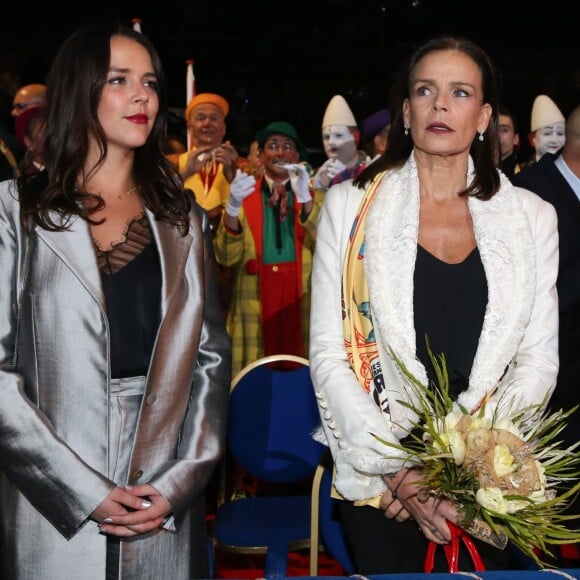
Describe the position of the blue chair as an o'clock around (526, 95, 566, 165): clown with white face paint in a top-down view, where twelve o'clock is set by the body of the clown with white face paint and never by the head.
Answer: The blue chair is roughly at 2 o'clock from the clown with white face paint.

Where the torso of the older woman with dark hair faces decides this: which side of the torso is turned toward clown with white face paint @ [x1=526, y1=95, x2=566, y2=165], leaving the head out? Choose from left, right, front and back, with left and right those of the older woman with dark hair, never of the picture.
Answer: back

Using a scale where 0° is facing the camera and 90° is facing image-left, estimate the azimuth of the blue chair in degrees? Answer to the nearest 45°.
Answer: approximately 0°

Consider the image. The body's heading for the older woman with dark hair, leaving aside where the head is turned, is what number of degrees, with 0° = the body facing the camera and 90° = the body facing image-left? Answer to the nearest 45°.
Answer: approximately 0°

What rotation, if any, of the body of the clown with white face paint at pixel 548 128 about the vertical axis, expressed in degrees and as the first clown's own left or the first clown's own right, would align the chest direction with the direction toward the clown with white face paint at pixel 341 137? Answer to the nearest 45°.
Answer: approximately 90° to the first clown's own right

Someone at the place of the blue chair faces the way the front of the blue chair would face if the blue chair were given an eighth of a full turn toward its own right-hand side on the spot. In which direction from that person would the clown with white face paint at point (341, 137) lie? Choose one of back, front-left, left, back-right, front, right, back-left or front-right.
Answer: back-right

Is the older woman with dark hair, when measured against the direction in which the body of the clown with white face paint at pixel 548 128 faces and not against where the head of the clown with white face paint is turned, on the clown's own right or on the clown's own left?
on the clown's own right

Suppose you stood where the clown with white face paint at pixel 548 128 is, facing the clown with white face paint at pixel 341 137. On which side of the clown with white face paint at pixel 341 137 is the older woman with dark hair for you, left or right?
left

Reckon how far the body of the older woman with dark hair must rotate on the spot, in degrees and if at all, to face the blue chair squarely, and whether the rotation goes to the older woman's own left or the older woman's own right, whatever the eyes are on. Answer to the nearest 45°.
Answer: approximately 135° to the older woman's own right

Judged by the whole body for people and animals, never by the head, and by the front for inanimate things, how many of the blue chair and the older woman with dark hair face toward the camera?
2
